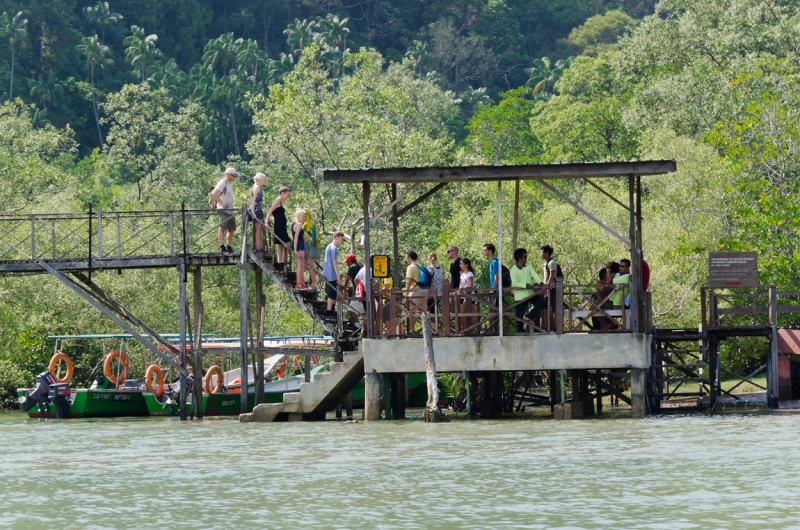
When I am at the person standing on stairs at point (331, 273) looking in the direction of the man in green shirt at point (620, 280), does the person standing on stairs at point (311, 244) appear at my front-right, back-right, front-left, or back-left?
back-left

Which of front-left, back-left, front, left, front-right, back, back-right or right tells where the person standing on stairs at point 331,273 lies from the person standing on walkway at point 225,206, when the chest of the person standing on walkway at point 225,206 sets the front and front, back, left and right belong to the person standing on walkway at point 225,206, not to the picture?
front-right

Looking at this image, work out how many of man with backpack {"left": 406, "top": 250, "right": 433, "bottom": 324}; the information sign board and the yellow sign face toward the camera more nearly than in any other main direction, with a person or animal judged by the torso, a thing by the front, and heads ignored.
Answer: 2

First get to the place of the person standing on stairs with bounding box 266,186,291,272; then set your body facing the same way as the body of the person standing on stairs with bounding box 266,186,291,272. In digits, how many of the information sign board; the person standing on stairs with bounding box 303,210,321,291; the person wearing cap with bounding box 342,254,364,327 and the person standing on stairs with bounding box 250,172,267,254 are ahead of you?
3

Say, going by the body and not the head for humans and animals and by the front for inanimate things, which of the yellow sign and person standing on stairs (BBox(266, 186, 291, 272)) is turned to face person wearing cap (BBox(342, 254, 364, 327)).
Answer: the person standing on stairs

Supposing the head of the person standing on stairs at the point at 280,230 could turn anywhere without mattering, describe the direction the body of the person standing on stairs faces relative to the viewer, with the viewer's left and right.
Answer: facing to the right of the viewer

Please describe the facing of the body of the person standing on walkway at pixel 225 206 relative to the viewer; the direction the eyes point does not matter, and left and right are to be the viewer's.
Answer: facing to the right of the viewer

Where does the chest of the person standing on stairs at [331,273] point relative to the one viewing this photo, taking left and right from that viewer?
facing to the right of the viewer

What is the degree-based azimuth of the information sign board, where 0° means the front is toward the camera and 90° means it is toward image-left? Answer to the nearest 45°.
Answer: approximately 0°

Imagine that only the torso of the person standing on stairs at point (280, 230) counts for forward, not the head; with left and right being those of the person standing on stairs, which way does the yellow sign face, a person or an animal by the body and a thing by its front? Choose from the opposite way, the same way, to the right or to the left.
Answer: to the right
